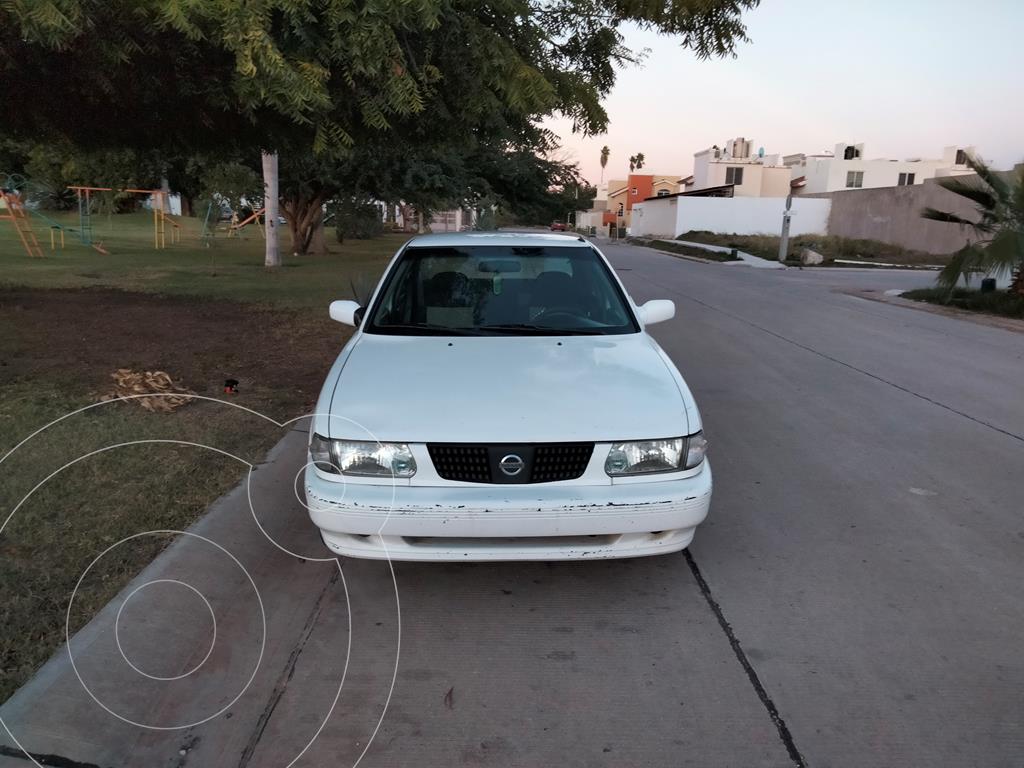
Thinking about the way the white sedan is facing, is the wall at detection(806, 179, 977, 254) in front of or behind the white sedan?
behind

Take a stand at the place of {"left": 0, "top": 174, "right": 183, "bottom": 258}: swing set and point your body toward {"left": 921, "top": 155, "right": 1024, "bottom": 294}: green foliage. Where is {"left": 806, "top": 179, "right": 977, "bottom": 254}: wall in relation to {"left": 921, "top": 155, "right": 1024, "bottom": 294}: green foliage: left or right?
left

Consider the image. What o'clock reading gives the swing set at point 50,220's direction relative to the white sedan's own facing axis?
The swing set is roughly at 5 o'clock from the white sedan.

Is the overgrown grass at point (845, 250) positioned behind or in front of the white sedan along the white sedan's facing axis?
behind

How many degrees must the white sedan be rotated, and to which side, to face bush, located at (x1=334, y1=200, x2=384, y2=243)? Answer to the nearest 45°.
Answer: approximately 180°

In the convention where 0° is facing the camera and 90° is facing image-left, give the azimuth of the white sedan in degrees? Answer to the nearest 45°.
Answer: approximately 0°

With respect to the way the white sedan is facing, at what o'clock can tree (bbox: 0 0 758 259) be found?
The tree is roughly at 5 o'clock from the white sedan.

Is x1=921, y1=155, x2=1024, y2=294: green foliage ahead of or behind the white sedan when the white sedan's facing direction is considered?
behind
